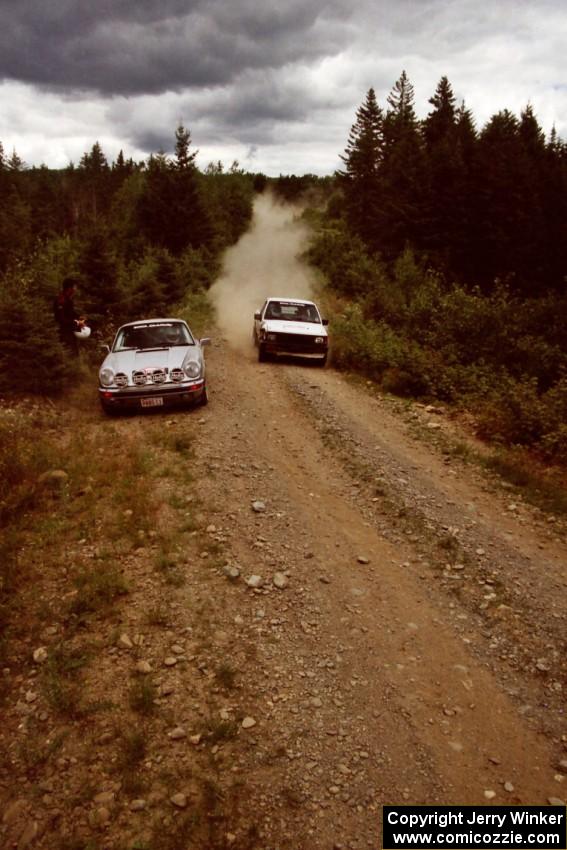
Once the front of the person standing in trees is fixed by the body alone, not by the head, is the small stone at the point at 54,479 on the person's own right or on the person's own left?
on the person's own right

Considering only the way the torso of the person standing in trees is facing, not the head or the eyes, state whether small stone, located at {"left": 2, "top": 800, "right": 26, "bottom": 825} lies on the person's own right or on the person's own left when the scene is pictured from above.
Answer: on the person's own right

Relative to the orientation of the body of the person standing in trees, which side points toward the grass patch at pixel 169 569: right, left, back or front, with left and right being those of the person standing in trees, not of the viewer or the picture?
right

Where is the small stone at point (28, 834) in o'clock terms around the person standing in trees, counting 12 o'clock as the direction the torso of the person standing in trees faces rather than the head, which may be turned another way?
The small stone is roughly at 3 o'clock from the person standing in trees.

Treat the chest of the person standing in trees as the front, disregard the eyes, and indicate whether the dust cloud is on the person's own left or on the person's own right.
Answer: on the person's own left

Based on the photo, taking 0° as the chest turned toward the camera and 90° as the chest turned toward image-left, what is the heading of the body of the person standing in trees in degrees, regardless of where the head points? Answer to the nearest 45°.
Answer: approximately 270°

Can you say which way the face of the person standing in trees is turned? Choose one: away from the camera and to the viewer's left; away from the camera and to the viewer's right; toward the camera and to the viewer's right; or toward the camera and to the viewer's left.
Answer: toward the camera and to the viewer's right

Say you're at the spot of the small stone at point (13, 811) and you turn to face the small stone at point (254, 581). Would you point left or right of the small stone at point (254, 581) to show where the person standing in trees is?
left

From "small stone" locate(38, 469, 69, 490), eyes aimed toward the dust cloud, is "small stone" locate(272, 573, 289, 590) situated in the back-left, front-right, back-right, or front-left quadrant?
back-right

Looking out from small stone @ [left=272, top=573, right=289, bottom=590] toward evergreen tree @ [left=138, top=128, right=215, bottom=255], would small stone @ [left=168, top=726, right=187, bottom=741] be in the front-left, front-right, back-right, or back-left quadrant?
back-left
